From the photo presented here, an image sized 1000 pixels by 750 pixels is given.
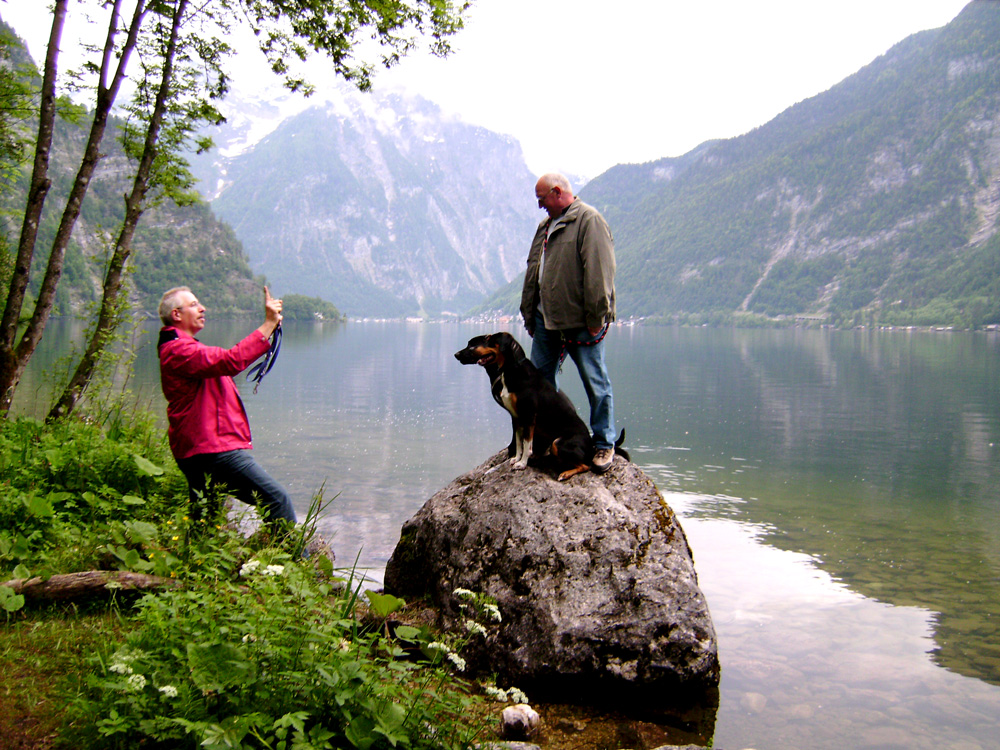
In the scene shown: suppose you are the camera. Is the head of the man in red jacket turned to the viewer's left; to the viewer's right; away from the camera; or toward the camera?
to the viewer's right

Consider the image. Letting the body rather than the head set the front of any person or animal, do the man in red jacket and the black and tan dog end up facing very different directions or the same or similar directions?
very different directions

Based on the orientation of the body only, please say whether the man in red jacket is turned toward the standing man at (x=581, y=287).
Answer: yes

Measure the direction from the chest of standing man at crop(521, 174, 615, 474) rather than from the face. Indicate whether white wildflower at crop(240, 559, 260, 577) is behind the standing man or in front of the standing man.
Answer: in front

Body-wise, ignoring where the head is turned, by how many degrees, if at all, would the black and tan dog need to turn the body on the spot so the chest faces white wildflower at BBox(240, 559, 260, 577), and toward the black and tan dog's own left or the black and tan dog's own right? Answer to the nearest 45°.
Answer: approximately 45° to the black and tan dog's own left

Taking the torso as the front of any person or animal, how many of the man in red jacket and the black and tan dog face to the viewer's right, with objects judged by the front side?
1

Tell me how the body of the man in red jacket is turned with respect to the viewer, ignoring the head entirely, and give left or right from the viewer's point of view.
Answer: facing to the right of the viewer

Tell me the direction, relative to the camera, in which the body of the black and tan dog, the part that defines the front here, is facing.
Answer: to the viewer's left

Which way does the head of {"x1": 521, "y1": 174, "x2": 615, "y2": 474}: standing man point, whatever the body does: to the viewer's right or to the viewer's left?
to the viewer's left

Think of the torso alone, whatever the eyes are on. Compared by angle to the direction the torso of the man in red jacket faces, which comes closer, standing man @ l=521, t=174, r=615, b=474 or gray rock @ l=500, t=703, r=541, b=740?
the standing man

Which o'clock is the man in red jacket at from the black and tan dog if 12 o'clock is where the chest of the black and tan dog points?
The man in red jacket is roughly at 11 o'clock from the black and tan dog.

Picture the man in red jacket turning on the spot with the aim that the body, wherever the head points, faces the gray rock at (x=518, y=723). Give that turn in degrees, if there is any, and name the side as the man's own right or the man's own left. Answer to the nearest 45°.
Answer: approximately 45° to the man's own right
